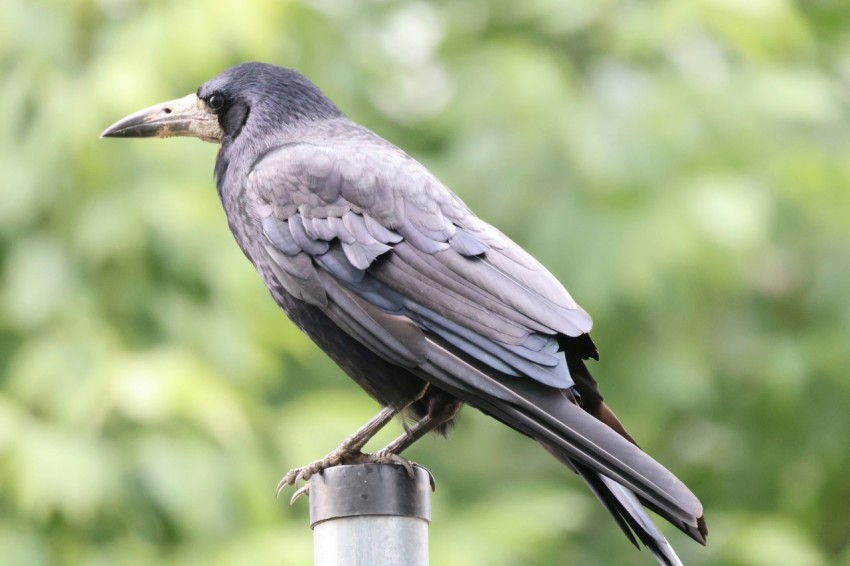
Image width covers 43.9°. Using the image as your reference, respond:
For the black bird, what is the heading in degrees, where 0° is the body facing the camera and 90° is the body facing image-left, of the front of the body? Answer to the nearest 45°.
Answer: approximately 90°
